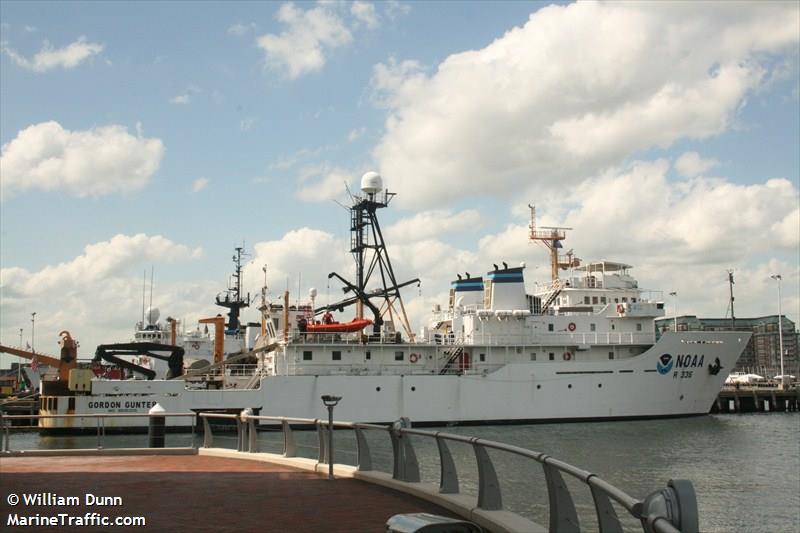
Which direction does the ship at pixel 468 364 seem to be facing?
to the viewer's right

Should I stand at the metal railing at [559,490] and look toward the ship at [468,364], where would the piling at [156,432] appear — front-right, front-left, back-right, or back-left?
front-left

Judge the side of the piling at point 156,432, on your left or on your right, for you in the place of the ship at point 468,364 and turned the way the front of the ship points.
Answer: on your right

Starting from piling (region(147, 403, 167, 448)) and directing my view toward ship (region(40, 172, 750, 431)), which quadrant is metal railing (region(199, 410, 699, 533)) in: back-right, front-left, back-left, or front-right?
back-right

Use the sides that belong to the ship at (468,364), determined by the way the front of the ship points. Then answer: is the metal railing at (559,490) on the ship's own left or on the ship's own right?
on the ship's own right
